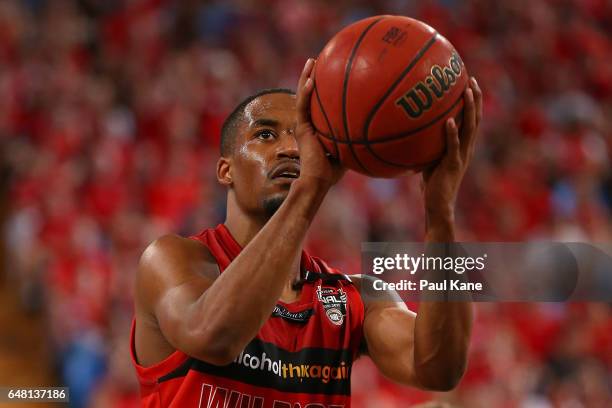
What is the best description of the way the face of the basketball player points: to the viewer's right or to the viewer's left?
to the viewer's right

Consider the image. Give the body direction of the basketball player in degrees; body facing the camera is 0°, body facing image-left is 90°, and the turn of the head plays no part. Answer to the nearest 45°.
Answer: approximately 315°
